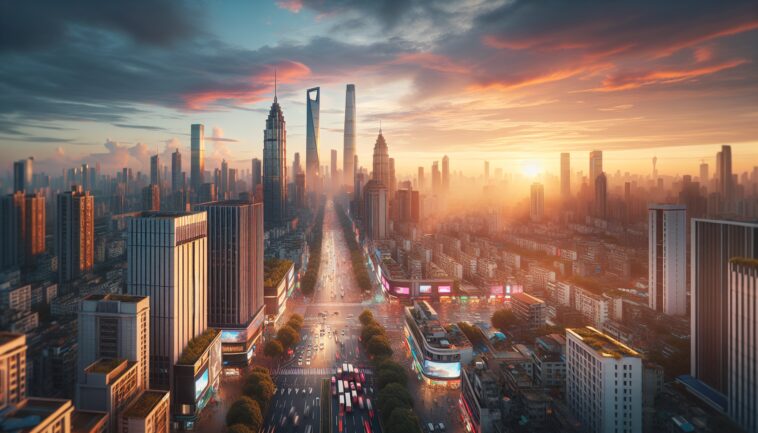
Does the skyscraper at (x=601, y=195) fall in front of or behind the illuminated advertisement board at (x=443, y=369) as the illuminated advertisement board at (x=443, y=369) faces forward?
behind

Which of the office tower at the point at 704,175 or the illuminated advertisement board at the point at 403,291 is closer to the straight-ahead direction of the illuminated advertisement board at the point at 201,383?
the office tower

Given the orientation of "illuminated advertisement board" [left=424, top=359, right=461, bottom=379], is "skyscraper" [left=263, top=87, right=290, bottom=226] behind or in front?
behind

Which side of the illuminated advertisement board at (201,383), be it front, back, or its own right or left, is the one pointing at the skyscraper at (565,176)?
left

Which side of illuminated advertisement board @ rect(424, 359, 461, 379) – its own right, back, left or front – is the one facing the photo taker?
front

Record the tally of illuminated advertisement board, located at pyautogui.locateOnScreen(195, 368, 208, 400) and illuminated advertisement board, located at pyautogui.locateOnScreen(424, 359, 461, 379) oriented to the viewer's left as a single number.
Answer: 0

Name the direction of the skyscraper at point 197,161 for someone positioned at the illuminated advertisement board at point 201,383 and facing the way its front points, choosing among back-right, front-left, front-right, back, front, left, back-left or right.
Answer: back-left

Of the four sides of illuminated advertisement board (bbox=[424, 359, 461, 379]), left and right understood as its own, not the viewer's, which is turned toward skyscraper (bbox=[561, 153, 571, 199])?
back

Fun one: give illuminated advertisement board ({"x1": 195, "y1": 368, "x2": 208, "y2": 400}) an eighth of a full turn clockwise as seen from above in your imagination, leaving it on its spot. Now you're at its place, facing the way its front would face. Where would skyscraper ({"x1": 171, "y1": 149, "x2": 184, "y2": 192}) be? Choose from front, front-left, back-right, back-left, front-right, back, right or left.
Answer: back

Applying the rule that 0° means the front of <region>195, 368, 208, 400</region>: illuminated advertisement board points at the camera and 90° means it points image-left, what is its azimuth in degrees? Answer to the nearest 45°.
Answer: approximately 315°

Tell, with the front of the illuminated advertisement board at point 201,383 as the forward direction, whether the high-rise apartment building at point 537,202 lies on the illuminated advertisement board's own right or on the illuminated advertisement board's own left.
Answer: on the illuminated advertisement board's own left
